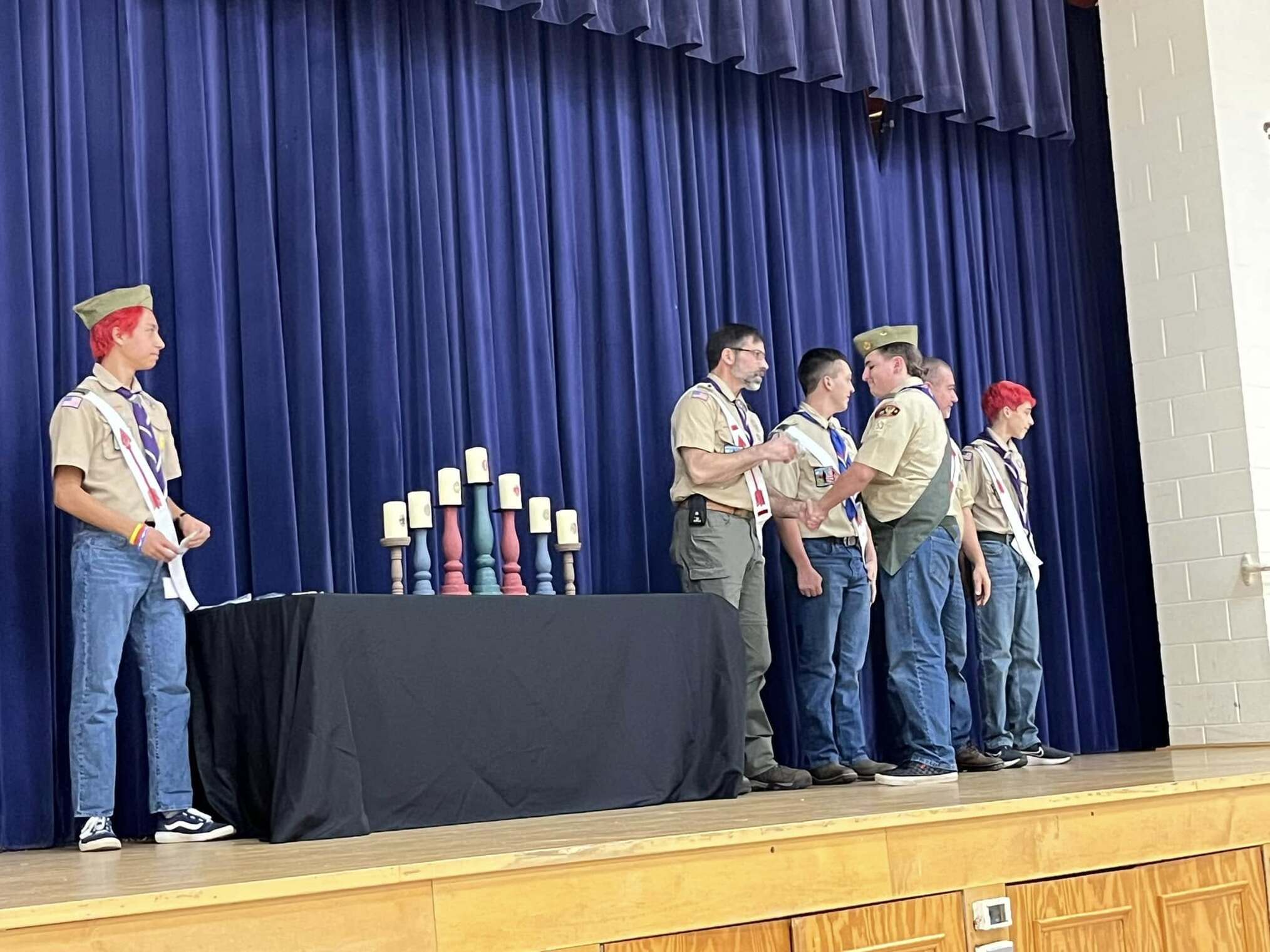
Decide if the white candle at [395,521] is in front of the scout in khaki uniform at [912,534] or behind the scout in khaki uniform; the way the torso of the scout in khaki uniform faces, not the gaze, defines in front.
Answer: in front

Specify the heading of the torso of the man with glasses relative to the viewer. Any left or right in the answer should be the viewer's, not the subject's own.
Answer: facing to the right of the viewer

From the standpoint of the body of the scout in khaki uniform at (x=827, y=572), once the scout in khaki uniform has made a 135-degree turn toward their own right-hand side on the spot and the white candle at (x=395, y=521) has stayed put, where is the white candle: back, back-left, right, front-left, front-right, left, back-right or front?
front-left

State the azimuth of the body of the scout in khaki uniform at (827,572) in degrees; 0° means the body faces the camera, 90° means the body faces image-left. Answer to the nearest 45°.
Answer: approximately 315°

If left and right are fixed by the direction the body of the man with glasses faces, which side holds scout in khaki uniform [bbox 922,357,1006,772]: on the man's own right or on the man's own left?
on the man's own left

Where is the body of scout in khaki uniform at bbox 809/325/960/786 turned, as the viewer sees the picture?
to the viewer's left

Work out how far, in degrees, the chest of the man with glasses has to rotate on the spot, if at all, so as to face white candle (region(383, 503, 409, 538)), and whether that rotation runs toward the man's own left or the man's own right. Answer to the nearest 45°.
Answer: approximately 135° to the man's own right

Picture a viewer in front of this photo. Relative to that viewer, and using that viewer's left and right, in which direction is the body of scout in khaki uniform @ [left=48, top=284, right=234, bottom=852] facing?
facing the viewer and to the right of the viewer

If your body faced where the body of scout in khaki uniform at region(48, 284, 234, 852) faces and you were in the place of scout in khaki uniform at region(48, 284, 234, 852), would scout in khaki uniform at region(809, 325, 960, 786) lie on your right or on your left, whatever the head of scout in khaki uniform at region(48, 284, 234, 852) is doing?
on your left

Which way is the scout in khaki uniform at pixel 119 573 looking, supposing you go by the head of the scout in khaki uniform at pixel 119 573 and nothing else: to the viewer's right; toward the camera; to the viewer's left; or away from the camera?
to the viewer's right

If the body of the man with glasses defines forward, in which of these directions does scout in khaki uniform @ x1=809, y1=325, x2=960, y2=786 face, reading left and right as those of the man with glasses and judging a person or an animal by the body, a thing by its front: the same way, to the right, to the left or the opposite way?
the opposite way

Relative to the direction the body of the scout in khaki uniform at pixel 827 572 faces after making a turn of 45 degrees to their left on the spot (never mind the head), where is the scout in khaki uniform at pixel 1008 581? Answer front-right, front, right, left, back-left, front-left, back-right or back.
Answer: front-left

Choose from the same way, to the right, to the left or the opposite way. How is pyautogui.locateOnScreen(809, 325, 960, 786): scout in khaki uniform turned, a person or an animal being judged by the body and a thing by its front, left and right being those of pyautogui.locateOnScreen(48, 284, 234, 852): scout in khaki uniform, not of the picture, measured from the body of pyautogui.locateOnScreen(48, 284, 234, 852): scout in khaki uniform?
the opposite way

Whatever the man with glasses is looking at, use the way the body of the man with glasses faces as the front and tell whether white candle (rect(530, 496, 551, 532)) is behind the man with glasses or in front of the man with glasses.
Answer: behind

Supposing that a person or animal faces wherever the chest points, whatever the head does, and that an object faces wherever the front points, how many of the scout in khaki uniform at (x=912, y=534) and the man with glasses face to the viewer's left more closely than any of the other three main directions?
1

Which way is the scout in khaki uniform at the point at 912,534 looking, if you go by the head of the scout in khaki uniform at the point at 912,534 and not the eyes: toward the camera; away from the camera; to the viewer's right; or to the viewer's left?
to the viewer's left

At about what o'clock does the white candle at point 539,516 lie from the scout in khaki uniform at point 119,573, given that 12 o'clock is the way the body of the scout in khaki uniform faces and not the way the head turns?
The white candle is roughly at 10 o'clock from the scout in khaki uniform.
